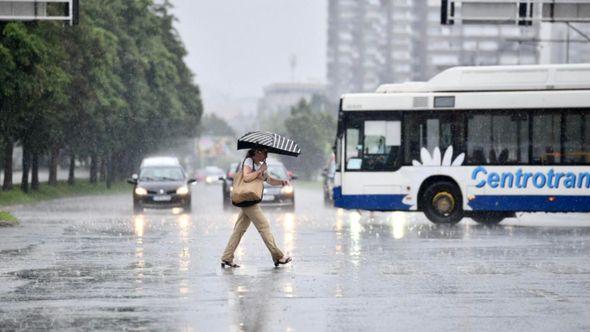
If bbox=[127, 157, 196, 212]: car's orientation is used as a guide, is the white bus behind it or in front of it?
in front

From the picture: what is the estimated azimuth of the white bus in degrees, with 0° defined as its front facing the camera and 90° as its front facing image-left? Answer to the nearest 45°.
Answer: approximately 90°

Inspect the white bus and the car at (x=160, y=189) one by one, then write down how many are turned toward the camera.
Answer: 1

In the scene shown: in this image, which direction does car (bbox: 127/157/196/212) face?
toward the camera

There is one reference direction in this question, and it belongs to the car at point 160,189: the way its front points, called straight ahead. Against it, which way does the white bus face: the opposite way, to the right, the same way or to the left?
to the right
